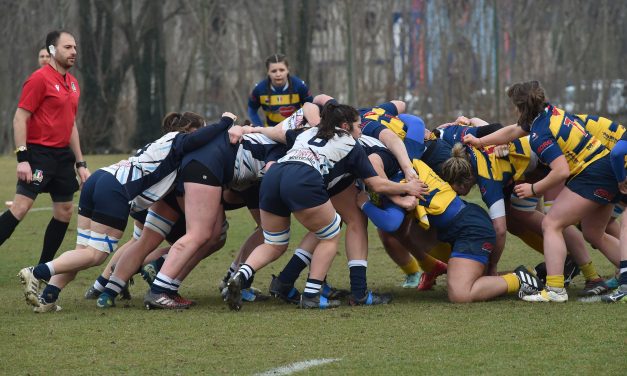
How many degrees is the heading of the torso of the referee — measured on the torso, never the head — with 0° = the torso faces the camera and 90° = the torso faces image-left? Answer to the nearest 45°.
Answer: approximately 315°
